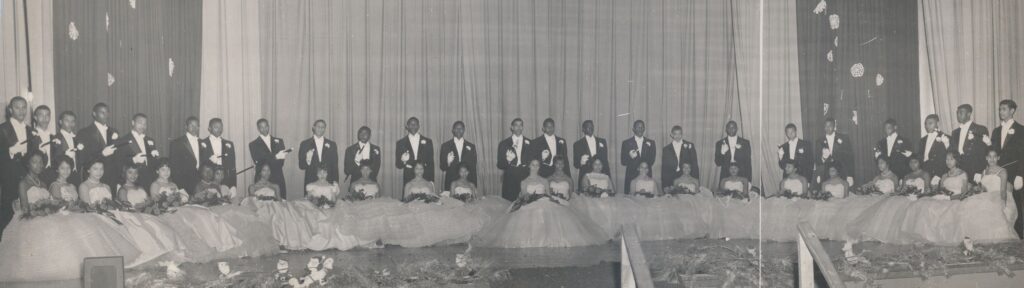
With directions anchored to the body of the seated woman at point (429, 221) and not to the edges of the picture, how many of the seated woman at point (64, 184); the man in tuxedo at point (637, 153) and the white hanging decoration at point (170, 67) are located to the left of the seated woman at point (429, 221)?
1

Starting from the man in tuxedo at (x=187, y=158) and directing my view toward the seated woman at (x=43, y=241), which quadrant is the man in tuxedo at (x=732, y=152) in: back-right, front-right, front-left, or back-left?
back-left

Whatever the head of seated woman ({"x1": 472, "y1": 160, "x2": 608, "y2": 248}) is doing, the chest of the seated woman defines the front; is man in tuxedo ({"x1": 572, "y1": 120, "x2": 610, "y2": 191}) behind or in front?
behind

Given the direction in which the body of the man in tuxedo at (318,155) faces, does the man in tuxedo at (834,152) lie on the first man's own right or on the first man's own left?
on the first man's own left

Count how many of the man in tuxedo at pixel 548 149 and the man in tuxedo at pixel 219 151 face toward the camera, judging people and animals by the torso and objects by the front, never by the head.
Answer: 2

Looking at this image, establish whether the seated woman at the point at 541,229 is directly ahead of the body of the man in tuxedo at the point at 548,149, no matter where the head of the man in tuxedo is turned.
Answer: yes

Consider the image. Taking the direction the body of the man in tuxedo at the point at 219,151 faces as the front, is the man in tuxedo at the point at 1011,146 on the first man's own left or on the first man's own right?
on the first man's own left

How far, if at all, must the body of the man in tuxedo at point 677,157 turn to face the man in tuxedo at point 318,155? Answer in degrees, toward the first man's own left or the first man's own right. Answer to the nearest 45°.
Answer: approximately 90° to the first man's own right

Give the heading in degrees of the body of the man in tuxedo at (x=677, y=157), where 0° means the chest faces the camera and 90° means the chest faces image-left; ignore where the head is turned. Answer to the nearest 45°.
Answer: approximately 0°
